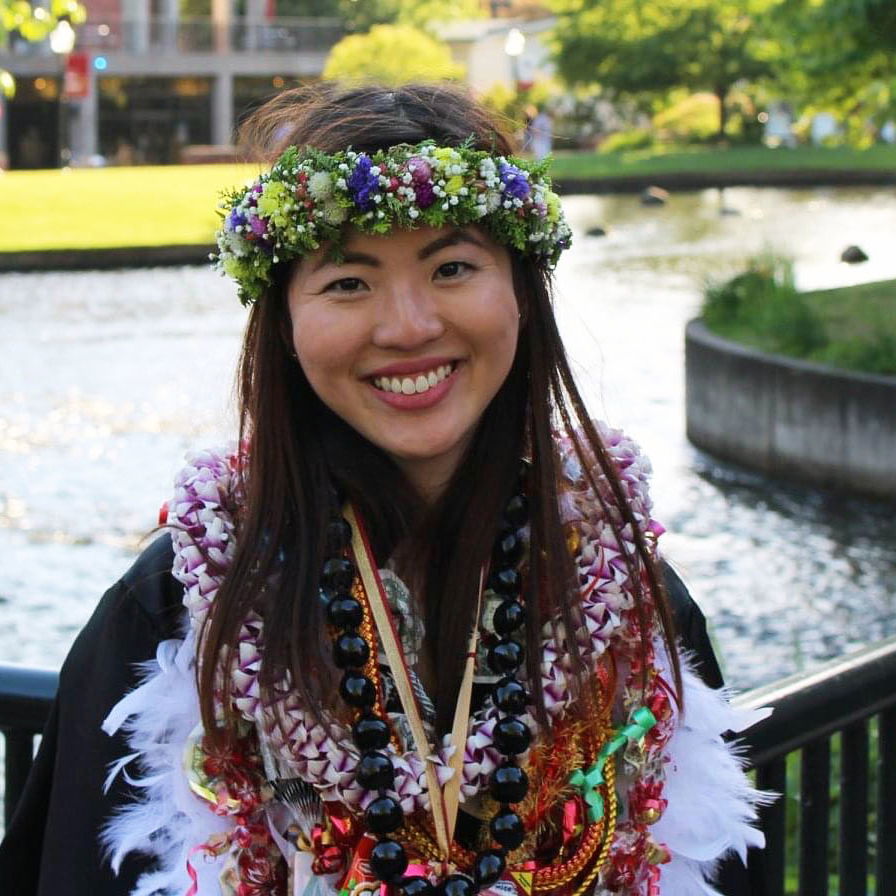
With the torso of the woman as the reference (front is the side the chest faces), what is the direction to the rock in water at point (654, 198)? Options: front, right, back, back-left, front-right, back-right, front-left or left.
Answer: back

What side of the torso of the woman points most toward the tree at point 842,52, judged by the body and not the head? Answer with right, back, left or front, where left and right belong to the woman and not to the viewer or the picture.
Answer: back

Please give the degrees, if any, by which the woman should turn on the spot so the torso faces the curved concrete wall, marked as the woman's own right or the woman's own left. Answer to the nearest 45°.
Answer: approximately 180°

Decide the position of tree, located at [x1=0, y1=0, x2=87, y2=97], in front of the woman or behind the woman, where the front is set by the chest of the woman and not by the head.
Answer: behind

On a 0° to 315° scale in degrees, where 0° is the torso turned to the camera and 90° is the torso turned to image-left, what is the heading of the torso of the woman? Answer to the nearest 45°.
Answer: approximately 0°

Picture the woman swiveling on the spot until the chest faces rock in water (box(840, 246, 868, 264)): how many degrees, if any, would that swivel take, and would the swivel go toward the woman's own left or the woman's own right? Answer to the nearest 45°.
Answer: approximately 180°
